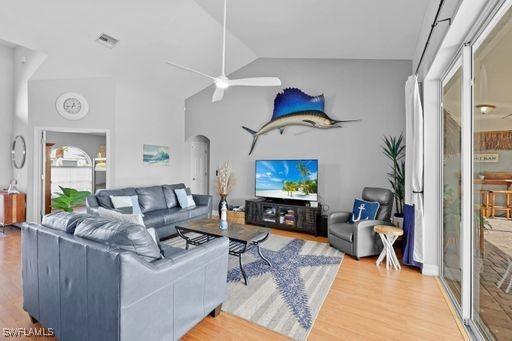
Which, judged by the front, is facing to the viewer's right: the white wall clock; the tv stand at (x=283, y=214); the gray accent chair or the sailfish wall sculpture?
the sailfish wall sculpture

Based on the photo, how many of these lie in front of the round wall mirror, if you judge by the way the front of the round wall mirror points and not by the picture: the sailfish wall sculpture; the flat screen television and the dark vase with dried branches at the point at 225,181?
3

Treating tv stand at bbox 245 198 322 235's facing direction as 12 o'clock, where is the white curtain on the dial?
The white curtain is roughly at 9 o'clock from the tv stand.

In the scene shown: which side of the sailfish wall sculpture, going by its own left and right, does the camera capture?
right

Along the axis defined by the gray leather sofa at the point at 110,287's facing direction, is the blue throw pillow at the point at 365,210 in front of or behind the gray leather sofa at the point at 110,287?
in front

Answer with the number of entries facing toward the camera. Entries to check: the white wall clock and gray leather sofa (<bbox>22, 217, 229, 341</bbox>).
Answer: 1

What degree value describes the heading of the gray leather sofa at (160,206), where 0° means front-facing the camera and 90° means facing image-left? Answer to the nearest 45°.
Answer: approximately 315°

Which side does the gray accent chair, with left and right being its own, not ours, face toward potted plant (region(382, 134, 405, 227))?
back

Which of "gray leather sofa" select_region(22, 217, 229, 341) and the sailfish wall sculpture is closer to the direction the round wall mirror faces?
the sailfish wall sculpture
